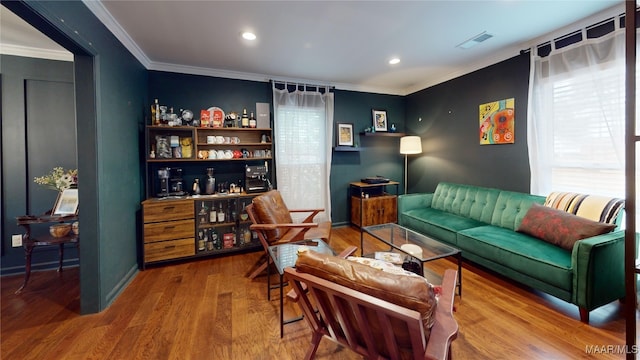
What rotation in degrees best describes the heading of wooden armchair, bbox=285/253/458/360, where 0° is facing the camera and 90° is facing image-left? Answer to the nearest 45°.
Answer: approximately 225°

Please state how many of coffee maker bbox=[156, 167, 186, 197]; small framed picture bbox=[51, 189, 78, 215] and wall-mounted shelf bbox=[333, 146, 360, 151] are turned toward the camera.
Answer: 3

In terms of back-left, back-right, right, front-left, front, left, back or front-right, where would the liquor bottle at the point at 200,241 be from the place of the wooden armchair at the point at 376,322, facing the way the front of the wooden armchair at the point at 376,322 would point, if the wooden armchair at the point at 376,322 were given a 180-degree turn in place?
right

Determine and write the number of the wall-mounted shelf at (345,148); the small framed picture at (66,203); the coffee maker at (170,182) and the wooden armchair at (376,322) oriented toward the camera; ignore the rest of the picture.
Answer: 3

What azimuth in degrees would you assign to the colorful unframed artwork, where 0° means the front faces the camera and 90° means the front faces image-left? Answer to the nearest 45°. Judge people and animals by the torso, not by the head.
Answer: approximately 45°

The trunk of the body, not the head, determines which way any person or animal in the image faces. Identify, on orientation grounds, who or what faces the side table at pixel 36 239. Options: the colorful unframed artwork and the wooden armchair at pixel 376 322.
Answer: the colorful unframed artwork

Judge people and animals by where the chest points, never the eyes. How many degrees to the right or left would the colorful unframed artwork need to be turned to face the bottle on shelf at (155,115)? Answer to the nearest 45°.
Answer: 0° — it already faces it

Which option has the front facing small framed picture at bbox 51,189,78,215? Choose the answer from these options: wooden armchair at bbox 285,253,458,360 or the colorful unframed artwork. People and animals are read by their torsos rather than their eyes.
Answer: the colorful unframed artwork

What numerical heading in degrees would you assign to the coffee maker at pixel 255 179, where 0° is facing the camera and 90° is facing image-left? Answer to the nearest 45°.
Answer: approximately 0°

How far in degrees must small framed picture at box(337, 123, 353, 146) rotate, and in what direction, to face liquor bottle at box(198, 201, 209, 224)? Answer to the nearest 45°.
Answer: approximately 45° to its right
